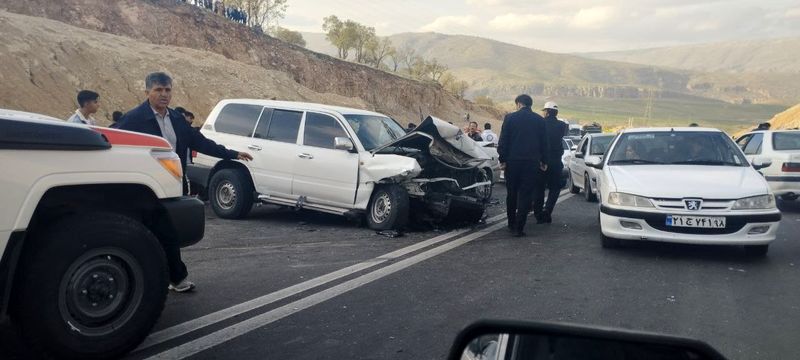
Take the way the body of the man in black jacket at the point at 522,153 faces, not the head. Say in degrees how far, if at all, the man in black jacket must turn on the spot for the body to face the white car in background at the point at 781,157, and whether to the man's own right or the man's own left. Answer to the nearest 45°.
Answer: approximately 45° to the man's own right

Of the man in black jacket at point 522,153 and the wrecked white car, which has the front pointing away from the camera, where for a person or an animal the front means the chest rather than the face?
the man in black jacket

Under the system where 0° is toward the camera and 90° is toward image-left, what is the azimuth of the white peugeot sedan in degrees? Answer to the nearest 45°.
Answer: approximately 0°

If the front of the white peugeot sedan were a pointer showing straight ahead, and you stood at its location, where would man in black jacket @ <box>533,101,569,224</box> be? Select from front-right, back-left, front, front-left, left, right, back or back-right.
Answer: back-right

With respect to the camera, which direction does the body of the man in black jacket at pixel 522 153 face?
away from the camera

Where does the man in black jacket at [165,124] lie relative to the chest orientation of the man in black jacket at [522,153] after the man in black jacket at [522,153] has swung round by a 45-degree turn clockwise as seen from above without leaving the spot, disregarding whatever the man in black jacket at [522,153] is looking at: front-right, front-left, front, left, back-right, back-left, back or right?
back

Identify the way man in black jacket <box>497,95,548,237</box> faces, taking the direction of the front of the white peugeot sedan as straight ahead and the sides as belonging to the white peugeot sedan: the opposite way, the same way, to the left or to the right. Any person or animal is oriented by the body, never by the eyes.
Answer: the opposite way

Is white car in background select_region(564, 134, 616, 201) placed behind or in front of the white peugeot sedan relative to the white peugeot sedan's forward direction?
behind

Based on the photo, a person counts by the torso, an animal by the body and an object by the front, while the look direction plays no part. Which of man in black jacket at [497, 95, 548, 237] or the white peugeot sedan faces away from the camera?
the man in black jacket

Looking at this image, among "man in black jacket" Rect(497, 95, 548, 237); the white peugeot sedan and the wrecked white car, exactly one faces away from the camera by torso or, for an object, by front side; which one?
the man in black jacket
